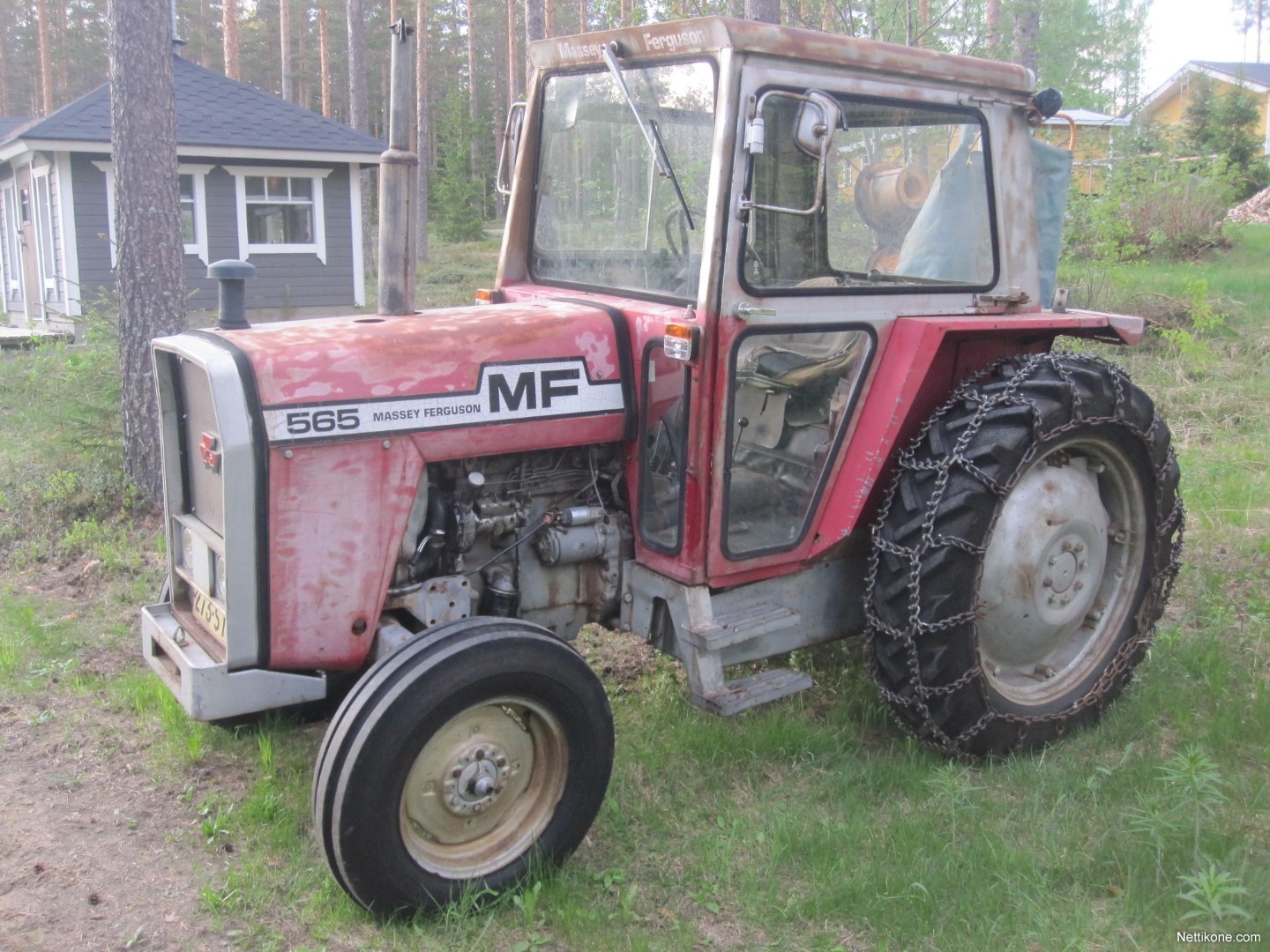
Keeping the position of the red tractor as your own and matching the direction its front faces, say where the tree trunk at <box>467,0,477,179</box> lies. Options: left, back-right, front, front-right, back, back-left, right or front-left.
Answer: back-right

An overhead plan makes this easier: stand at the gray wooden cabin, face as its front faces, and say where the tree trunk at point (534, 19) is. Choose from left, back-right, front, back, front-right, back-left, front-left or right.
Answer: back-left

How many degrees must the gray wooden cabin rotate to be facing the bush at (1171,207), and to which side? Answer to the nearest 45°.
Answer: approximately 135° to its left

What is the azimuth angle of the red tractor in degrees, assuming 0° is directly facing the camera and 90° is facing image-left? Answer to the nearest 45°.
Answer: approximately 45°

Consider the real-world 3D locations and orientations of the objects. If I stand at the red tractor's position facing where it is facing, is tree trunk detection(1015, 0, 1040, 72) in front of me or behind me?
behind

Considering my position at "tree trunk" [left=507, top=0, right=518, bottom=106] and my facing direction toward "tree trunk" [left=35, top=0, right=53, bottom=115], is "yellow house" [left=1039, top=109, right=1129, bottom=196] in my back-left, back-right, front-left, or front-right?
back-left

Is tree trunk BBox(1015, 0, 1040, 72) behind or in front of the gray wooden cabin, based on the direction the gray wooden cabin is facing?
behind

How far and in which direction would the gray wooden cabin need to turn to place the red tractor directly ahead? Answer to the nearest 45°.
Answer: approximately 90° to its left
